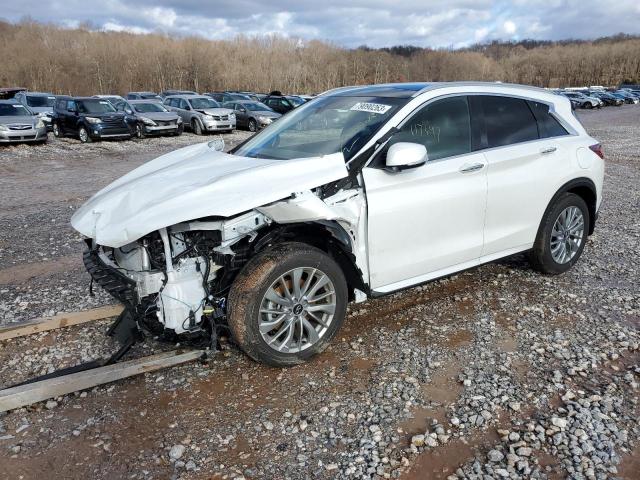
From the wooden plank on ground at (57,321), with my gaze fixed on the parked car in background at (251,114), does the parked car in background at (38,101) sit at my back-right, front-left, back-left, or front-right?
front-left

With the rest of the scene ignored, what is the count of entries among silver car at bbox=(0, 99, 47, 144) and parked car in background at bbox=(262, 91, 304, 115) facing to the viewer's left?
0

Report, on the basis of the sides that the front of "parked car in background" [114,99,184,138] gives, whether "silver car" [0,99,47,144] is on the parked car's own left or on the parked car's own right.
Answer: on the parked car's own right

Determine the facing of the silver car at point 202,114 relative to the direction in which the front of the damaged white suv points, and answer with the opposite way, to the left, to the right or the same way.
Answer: to the left

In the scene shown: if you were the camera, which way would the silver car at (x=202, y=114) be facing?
facing the viewer and to the right of the viewer

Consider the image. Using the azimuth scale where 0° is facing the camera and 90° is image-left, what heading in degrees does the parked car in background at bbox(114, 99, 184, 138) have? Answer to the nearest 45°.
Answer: approximately 315°

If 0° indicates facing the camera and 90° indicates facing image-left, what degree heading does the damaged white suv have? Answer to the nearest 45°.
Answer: approximately 45°

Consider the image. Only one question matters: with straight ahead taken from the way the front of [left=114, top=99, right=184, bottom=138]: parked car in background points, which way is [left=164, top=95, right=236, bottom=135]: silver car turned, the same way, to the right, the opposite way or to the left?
the same way

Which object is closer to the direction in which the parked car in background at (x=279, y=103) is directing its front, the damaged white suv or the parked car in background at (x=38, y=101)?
the damaged white suv

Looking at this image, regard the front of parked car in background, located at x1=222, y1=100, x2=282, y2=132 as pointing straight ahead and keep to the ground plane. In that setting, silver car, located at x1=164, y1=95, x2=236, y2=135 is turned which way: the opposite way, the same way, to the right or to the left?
the same way

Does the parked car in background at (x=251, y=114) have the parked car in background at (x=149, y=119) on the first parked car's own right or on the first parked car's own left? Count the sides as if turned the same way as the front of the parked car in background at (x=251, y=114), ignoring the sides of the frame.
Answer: on the first parked car's own right

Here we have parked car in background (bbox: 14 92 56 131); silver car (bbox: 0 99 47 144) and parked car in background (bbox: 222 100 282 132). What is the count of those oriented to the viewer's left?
0

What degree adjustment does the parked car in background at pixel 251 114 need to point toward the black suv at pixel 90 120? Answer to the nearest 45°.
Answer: approximately 90° to its right

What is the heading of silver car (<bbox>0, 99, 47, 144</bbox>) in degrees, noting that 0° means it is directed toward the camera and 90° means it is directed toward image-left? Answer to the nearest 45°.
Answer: approximately 315°

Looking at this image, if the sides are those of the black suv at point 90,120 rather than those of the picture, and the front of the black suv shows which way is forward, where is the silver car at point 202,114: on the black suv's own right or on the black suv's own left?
on the black suv's own left

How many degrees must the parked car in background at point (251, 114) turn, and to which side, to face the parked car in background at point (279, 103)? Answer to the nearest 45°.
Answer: approximately 90° to its left

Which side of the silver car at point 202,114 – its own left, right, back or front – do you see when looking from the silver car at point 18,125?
right
